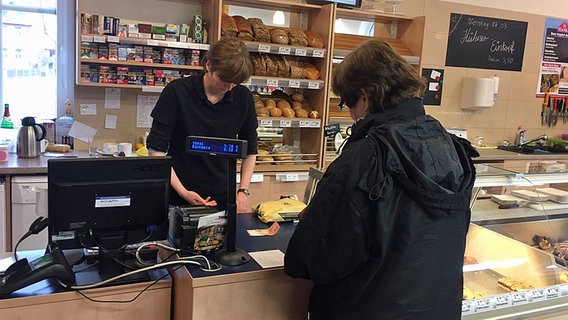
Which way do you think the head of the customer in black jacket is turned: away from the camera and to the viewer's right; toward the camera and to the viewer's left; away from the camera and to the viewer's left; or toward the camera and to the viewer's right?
away from the camera and to the viewer's left

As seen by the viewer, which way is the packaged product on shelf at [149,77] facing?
toward the camera

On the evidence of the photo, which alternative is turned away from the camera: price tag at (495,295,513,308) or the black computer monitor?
the black computer monitor

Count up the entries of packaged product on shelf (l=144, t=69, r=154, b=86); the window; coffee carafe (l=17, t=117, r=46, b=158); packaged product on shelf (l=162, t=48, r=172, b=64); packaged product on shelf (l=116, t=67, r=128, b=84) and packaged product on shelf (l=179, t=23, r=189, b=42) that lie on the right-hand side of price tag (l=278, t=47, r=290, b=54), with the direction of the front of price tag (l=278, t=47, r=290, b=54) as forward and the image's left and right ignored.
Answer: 6

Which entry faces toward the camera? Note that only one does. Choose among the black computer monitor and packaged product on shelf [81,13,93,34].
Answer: the packaged product on shelf

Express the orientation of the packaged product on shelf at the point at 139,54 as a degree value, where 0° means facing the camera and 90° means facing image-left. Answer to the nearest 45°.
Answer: approximately 0°

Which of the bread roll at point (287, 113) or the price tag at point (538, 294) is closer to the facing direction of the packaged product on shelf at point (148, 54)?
the price tag

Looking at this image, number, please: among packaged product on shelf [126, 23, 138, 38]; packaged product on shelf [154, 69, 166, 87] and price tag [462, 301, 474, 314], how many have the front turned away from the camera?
0

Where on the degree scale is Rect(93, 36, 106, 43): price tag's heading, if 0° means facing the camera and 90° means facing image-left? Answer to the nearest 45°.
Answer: approximately 0°

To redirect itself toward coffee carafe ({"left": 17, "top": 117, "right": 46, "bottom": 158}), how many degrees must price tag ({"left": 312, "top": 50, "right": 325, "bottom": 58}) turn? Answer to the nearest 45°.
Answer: approximately 90° to its right

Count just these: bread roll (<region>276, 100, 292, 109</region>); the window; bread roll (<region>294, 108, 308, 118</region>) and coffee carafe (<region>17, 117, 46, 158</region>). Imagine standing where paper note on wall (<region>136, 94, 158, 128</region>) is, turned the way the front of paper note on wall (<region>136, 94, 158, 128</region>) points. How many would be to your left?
2

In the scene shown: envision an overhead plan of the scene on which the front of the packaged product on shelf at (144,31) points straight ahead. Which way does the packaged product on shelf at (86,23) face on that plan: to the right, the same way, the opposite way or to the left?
the same way

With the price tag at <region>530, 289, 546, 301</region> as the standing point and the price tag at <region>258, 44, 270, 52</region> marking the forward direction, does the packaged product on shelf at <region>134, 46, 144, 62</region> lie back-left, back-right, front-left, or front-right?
front-left

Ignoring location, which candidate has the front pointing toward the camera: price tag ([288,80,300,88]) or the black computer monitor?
the price tag

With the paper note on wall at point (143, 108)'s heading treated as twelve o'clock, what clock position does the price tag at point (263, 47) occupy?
The price tag is roughly at 10 o'clock from the paper note on wall.

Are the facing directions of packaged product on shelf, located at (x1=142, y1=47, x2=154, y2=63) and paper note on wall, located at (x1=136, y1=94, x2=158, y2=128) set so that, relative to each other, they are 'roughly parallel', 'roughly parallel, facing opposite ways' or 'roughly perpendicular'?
roughly parallel

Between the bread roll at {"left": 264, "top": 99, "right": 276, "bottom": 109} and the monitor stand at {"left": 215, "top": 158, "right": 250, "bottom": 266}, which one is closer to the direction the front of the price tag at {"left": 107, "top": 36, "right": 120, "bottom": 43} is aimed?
the monitor stand

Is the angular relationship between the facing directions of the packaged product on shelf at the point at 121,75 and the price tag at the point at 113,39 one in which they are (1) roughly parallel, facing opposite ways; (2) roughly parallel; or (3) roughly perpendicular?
roughly parallel

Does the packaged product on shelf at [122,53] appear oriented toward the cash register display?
yes

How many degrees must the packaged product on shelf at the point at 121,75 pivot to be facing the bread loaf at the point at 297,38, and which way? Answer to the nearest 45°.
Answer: approximately 90° to its left

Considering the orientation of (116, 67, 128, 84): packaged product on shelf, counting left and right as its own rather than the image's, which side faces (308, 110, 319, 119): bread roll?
left
